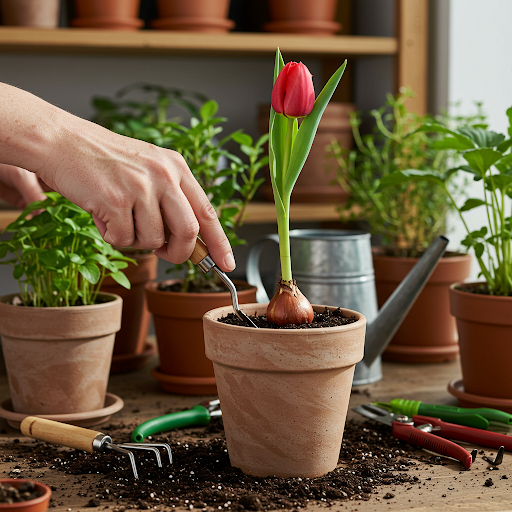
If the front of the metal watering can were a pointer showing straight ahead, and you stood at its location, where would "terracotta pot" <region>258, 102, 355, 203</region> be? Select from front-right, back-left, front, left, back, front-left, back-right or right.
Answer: left

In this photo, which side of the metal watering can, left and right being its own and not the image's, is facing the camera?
right
